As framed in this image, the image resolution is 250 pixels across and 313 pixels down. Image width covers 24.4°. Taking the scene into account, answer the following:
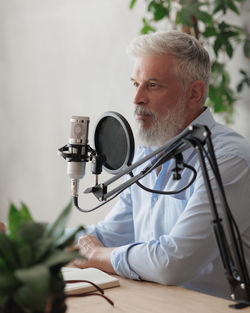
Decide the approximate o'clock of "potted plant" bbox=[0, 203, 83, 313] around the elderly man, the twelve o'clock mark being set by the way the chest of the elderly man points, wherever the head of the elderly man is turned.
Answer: The potted plant is roughly at 11 o'clock from the elderly man.

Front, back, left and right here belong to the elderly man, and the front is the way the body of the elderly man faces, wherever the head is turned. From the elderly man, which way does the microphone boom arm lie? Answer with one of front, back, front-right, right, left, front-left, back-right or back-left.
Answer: front-left

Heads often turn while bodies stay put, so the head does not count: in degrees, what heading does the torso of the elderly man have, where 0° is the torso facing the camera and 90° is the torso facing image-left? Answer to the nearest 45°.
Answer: approximately 45°
